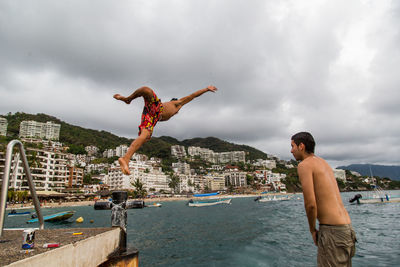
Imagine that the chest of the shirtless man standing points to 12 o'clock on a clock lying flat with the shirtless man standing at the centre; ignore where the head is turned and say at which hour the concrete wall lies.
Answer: The concrete wall is roughly at 10 o'clock from the shirtless man standing.

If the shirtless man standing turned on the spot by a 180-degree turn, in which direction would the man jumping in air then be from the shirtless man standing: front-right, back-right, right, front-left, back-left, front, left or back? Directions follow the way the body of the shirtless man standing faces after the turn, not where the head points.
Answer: back-right

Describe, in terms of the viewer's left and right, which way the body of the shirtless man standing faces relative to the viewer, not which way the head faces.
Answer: facing away from the viewer and to the left of the viewer

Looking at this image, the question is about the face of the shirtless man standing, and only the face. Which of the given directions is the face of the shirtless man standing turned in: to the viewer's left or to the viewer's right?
to the viewer's left
